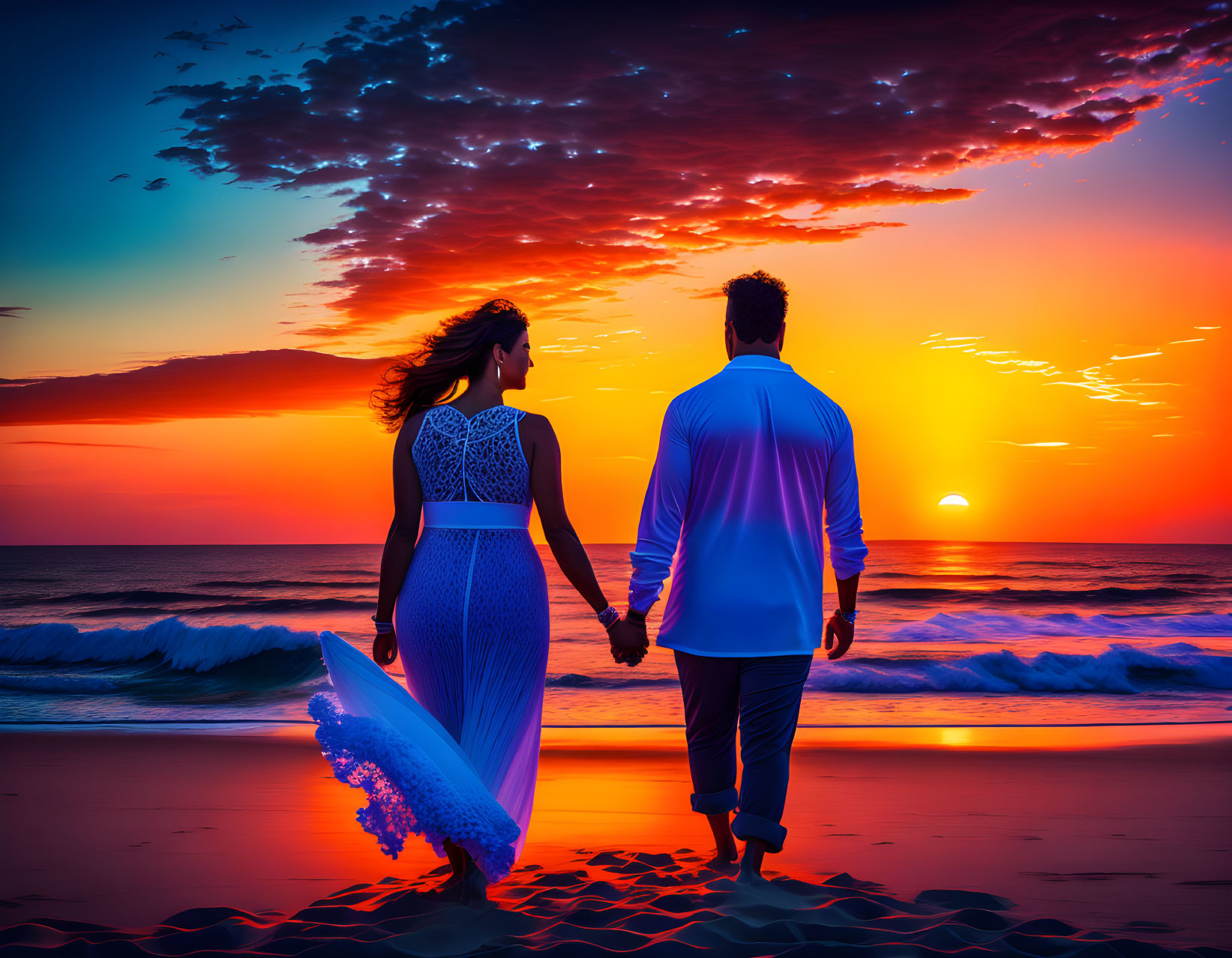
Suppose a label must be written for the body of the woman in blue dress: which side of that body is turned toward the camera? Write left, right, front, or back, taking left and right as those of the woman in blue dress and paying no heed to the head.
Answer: back

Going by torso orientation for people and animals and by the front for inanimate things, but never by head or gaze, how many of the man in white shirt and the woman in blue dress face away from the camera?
2

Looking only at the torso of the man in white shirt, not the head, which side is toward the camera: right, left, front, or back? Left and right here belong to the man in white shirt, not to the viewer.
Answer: back

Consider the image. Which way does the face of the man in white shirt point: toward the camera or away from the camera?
away from the camera

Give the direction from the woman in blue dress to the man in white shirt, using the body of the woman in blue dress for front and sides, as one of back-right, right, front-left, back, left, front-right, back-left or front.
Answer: right

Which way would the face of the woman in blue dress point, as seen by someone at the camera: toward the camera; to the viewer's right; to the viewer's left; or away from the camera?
to the viewer's right

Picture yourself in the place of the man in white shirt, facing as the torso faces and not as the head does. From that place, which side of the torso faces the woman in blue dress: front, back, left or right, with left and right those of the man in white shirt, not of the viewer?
left
